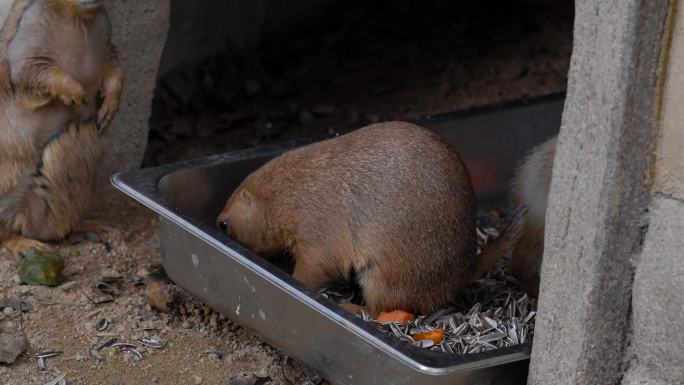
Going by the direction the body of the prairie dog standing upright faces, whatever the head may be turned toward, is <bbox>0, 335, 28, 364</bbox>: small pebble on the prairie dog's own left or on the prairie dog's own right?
on the prairie dog's own right

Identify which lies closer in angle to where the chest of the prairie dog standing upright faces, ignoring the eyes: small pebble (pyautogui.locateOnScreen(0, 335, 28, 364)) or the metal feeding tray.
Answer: the metal feeding tray

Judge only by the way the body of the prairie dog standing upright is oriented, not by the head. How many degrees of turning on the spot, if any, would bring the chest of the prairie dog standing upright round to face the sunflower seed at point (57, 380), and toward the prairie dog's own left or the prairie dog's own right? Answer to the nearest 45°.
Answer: approximately 45° to the prairie dog's own right

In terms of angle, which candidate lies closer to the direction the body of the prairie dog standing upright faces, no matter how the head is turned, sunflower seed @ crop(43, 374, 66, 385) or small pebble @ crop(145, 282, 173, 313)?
the small pebble

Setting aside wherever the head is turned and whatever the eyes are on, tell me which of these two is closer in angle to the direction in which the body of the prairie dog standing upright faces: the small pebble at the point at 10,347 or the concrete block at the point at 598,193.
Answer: the concrete block

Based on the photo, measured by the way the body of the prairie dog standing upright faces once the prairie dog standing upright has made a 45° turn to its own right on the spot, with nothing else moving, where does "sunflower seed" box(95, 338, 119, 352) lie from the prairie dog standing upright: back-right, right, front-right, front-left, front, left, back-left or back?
front

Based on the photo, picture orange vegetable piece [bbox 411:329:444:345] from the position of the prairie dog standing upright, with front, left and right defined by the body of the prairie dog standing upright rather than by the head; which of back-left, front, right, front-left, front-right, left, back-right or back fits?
front

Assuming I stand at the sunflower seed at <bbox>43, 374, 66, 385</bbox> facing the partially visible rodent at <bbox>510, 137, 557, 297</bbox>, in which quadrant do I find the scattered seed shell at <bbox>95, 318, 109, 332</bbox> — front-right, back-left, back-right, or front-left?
front-left

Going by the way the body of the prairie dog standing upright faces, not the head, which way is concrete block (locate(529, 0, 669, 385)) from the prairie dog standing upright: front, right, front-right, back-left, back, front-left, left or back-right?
front

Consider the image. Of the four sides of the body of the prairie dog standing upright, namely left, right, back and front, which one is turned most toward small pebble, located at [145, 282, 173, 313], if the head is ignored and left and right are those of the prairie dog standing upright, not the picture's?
front

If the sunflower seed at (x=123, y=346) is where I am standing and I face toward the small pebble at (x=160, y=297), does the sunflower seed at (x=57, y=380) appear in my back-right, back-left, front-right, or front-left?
back-left

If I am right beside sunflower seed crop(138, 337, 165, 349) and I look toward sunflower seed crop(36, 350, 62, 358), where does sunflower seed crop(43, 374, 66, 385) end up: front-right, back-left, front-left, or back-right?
front-left

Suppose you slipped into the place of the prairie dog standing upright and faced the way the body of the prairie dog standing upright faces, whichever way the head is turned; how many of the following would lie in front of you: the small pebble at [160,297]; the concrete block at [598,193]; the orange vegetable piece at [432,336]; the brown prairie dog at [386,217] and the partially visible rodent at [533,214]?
5

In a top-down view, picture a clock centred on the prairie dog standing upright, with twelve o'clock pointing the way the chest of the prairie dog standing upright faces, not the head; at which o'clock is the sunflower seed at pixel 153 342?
The sunflower seed is roughly at 1 o'clock from the prairie dog standing upright.
